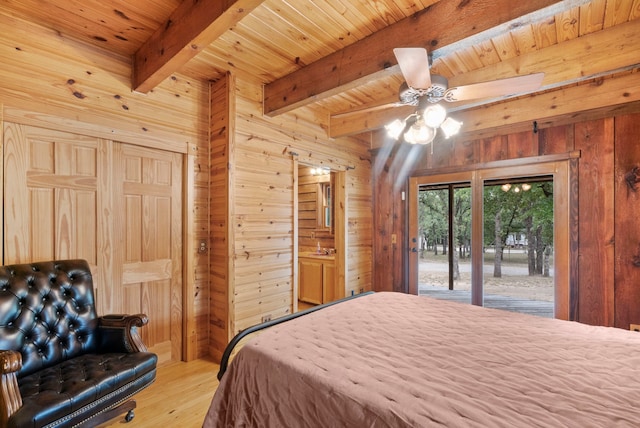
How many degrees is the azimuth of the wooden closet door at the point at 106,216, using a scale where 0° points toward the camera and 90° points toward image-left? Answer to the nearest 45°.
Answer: approximately 315°

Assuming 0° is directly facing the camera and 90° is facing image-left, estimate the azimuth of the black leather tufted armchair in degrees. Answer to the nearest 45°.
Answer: approximately 315°

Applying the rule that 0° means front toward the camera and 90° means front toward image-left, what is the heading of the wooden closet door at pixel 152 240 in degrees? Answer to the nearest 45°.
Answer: approximately 315°

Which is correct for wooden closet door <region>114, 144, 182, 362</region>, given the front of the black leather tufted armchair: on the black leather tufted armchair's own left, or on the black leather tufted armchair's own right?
on the black leather tufted armchair's own left

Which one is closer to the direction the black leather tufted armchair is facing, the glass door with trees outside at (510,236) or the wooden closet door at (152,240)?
the glass door with trees outside
